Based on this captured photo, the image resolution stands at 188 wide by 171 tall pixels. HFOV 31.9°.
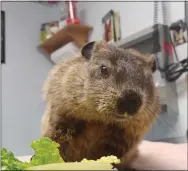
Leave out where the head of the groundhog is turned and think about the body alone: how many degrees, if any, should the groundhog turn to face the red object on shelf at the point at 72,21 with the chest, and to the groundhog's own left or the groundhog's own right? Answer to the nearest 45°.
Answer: approximately 135° to the groundhog's own left

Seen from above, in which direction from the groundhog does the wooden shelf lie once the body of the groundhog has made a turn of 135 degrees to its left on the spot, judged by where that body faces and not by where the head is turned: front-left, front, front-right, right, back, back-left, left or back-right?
front

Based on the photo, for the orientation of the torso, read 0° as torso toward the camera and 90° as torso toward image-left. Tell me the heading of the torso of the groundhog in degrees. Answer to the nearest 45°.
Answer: approximately 315°
